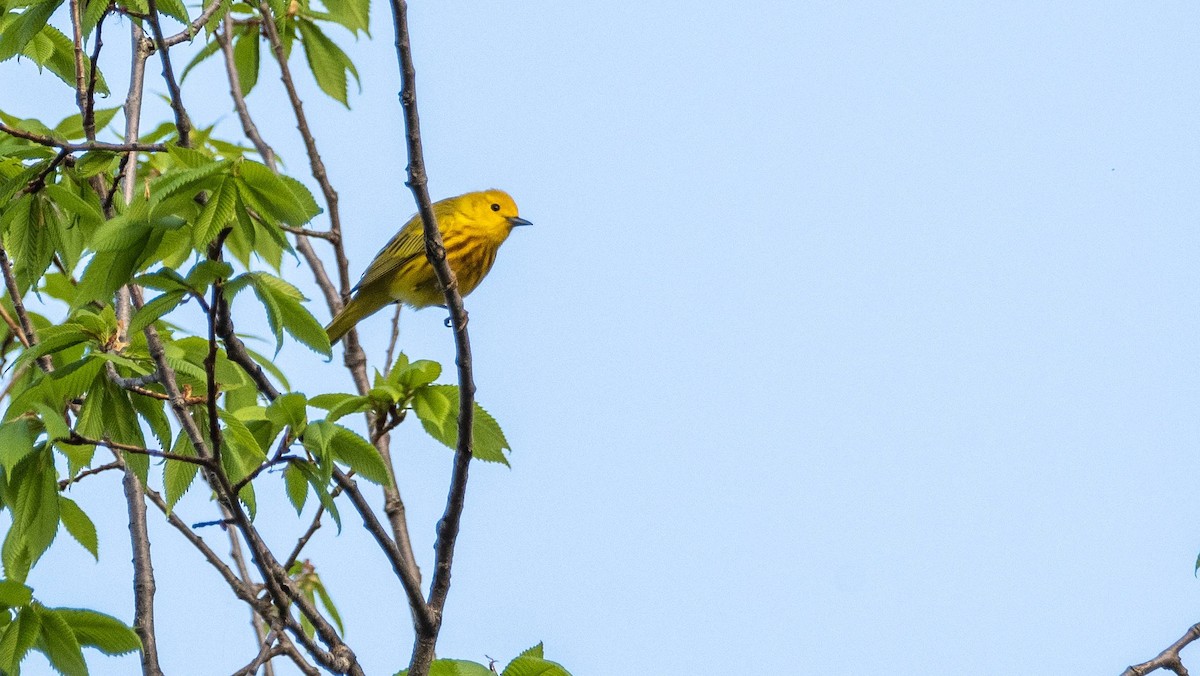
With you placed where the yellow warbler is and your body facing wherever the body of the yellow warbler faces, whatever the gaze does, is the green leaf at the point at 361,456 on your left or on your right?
on your right

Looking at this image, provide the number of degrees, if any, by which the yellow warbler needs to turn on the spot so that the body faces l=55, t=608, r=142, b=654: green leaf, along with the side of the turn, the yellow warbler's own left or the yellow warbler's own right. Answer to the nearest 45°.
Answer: approximately 180°

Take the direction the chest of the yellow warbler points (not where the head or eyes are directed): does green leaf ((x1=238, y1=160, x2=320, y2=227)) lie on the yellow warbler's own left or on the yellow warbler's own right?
on the yellow warbler's own right

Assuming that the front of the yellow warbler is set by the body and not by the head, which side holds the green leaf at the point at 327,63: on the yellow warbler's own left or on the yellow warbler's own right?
on the yellow warbler's own right

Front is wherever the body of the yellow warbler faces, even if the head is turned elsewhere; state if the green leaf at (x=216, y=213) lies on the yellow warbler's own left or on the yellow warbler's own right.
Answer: on the yellow warbler's own right

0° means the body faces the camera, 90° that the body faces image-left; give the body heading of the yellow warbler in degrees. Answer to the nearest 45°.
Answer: approximately 270°
